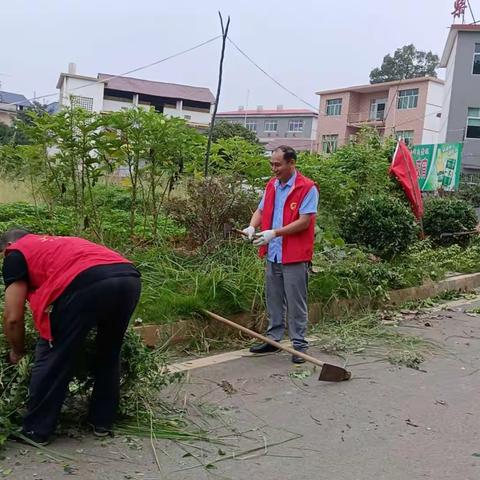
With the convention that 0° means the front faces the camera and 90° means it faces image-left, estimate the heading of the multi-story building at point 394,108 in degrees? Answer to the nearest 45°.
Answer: approximately 45°

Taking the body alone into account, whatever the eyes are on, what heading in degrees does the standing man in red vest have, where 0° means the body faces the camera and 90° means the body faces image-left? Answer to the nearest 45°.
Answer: approximately 45°

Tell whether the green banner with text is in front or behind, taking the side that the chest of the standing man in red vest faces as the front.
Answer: behind

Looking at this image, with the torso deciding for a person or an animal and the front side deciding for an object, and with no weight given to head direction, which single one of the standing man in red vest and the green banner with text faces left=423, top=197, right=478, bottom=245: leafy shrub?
the green banner with text

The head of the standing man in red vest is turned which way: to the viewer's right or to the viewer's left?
to the viewer's left

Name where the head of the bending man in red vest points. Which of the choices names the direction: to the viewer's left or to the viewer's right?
to the viewer's left
